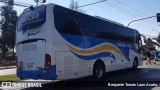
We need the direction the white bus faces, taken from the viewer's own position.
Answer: facing away from the viewer and to the right of the viewer
